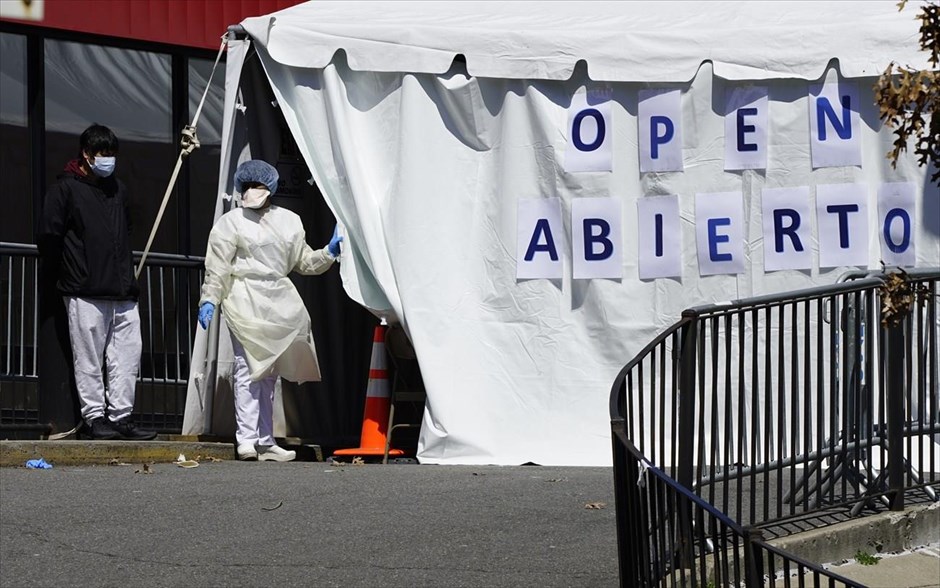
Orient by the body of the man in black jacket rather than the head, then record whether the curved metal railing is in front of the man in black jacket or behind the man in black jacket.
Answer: in front

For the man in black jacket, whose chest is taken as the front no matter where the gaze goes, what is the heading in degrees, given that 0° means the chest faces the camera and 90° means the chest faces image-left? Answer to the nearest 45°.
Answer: approximately 315°

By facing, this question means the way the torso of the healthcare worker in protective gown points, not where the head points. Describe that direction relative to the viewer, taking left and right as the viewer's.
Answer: facing the viewer

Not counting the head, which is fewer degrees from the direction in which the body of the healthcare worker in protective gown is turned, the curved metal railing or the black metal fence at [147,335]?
the curved metal railing

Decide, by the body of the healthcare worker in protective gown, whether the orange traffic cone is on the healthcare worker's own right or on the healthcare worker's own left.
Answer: on the healthcare worker's own left

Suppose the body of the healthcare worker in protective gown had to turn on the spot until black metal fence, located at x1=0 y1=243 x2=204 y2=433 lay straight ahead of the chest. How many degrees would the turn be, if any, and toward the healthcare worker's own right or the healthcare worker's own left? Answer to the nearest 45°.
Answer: approximately 135° to the healthcare worker's own right

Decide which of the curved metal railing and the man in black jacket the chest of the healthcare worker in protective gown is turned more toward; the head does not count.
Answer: the curved metal railing

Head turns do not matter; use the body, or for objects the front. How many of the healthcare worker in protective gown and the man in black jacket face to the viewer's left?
0

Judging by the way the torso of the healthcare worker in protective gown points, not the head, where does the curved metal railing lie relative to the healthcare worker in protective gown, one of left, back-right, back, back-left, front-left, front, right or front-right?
front-left

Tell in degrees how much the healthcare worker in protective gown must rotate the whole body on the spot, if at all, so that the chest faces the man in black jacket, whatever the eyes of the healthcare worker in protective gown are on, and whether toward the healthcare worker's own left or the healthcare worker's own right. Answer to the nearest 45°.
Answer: approximately 90° to the healthcare worker's own right

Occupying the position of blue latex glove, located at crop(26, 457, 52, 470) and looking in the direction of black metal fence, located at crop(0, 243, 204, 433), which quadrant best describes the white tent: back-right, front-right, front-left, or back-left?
front-right
